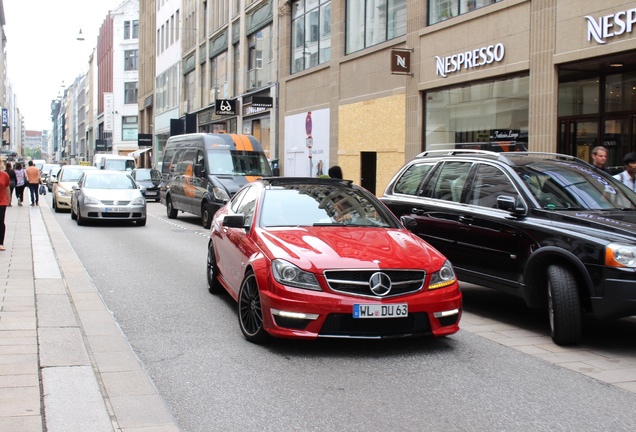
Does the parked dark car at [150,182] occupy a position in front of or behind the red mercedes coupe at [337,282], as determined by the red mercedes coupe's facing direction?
behind

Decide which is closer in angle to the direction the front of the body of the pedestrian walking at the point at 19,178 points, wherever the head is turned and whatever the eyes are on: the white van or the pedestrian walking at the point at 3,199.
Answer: the white van

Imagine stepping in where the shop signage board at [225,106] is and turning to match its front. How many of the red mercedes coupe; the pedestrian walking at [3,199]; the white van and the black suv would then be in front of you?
3

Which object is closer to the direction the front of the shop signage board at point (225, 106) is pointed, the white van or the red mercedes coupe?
the red mercedes coupe

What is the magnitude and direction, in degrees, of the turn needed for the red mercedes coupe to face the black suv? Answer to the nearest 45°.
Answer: approximately 90° to its left

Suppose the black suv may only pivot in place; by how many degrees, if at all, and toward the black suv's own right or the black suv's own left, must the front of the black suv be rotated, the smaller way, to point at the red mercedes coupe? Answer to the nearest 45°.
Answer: approximately 90° to the black suv's own right

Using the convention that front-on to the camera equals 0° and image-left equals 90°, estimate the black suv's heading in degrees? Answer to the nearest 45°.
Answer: approximately 315°

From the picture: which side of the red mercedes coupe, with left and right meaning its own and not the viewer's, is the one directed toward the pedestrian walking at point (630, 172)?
left

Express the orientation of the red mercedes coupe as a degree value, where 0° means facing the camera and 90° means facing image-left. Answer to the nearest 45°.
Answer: approximately 315°

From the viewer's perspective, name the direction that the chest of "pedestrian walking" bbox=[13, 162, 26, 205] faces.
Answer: away from the camera
